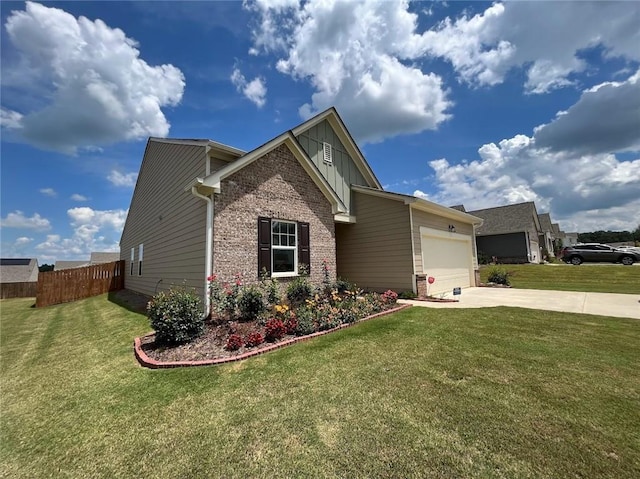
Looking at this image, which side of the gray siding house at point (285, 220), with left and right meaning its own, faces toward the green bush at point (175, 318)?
right

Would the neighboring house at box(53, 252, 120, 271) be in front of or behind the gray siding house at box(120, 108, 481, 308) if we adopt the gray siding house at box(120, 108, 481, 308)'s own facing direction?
behind

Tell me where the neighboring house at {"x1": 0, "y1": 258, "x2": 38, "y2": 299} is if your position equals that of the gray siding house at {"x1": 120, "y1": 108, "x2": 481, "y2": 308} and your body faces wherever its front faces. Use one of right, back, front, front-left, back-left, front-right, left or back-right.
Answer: back

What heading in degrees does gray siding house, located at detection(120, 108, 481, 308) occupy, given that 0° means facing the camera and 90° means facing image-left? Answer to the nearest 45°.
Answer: approximately 315°

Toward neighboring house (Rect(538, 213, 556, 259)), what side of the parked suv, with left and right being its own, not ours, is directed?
left

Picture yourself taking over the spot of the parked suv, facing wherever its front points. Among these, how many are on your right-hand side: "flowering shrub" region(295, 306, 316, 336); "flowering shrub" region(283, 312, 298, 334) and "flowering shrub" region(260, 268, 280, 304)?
3

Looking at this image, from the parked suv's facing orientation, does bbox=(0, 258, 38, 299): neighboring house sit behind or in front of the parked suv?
behind

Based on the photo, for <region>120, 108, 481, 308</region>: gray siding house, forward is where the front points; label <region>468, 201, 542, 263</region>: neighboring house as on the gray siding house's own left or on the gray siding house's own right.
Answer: on the gray siding house's own left

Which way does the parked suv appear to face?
to the viewer's right

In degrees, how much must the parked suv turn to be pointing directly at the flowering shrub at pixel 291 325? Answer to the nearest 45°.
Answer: approximately 90° to its right

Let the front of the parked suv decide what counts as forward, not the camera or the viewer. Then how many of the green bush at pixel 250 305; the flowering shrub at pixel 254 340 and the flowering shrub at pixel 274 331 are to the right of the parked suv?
3
